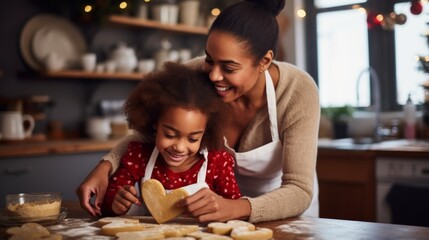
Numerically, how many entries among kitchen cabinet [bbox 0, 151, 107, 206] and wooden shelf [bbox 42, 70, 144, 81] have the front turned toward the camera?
2

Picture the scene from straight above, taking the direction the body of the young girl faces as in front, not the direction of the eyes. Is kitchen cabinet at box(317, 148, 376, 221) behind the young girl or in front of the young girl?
behind

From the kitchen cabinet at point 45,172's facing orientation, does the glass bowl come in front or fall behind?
in front

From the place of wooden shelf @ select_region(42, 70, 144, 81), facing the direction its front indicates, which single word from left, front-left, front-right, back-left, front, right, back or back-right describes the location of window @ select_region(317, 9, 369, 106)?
left

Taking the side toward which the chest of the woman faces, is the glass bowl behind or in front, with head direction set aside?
in front

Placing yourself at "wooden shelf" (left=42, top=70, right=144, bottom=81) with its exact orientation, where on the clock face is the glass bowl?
The glass bowl is roughly at 12 o'clock from the wooden shelf.

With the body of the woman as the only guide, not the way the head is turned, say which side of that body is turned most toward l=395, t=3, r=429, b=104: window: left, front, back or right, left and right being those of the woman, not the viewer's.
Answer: back

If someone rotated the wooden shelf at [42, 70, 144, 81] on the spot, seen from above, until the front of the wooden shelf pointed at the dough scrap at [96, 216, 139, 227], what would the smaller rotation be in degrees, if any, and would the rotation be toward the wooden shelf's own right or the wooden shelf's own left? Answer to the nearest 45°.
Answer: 0° — it already faces it

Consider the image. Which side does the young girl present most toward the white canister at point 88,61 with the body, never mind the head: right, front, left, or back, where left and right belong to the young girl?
back
